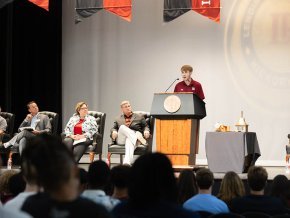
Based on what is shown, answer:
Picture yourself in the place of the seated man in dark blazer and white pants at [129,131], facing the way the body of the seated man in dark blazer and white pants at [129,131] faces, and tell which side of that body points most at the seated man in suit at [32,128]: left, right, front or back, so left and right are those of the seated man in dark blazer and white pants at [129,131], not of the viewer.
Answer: right

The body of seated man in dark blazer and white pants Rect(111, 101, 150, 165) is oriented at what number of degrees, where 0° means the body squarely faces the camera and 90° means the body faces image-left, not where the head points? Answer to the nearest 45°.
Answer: approximately 0°

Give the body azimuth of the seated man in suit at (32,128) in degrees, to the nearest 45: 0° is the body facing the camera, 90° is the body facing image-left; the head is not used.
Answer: approximately 45°

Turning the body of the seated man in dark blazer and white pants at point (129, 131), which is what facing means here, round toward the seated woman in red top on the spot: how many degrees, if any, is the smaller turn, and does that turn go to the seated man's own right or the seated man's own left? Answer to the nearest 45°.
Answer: approximately 90° to the seated man's own right

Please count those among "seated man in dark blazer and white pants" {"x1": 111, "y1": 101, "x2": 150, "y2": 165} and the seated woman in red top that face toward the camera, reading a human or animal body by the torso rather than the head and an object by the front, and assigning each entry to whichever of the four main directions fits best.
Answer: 2

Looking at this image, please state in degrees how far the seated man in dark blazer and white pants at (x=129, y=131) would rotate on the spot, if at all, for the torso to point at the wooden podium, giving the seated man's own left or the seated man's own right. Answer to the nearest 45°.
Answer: approximately 45° to the seated man's own left
